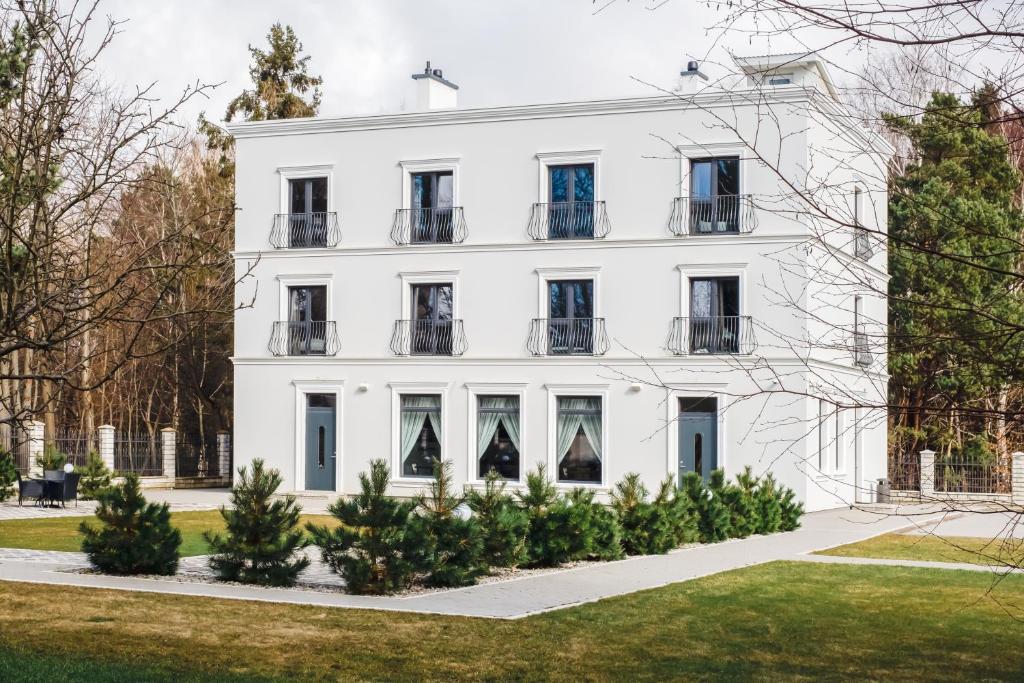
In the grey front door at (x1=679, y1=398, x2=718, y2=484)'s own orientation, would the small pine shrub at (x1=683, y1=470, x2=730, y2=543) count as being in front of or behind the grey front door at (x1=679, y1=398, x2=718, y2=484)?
in front

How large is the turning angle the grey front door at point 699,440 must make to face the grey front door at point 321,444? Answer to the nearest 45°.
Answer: approximately 90° to its right

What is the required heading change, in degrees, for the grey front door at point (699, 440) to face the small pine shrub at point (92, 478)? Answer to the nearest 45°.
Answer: approximately 90° to its right

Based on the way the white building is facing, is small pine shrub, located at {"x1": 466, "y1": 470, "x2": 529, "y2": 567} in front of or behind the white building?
in front

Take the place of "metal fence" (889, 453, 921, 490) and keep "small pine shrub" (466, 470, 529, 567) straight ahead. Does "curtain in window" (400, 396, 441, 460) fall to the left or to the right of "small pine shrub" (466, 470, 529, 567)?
right

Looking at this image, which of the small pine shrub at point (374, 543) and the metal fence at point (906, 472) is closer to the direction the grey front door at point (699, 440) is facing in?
the small pine shrub

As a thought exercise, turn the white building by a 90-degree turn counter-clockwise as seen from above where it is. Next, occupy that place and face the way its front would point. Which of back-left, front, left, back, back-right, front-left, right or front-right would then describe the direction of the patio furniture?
back-right

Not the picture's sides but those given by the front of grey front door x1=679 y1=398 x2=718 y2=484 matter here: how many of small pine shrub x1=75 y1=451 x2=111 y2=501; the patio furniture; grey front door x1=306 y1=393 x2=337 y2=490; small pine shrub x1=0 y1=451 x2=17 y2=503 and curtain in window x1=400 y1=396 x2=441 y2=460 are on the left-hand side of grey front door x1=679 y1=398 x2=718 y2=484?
0

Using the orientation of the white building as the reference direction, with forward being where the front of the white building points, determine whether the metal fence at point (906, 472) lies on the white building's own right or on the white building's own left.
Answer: on the white building's own left

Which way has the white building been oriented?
toward the camera

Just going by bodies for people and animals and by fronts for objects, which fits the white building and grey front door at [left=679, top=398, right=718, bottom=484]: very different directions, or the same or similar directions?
same or similar directions

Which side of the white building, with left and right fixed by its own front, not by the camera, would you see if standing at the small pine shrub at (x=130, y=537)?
front

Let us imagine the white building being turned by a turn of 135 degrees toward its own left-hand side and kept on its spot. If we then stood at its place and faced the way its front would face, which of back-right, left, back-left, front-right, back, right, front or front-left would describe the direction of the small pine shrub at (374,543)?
back-right

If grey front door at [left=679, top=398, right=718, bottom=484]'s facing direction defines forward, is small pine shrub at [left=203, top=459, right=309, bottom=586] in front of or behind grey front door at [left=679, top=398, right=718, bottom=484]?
in front

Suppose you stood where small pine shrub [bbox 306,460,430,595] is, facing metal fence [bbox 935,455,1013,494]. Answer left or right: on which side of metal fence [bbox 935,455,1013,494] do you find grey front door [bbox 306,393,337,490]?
left

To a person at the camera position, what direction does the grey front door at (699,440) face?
facing the viewer

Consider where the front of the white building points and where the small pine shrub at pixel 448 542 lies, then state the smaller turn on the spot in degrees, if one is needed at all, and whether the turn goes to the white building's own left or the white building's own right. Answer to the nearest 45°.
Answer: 0° — it already faces it
